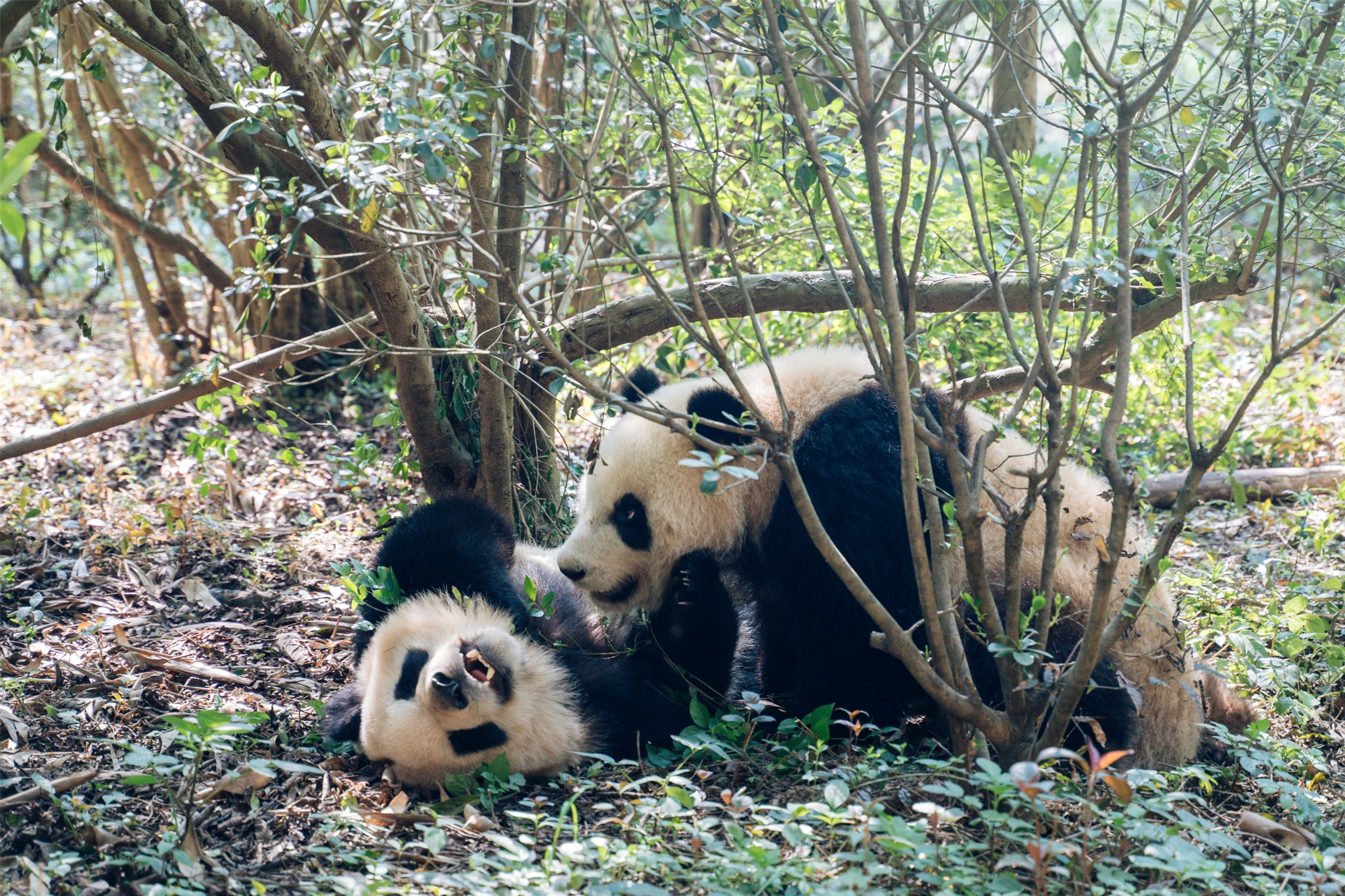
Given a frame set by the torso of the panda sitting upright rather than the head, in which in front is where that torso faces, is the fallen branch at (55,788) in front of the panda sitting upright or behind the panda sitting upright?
in front

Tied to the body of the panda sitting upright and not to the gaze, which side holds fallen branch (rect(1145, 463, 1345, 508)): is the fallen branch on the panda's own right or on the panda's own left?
on the panda's own right

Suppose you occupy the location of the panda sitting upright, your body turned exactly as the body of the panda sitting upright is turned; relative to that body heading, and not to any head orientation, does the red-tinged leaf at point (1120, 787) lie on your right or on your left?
on your left

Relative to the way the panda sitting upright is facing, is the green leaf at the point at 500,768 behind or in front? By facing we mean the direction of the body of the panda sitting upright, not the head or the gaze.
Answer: in front

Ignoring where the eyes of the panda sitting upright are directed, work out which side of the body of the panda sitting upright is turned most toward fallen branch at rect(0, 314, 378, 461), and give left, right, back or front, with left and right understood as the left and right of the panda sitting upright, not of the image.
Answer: front

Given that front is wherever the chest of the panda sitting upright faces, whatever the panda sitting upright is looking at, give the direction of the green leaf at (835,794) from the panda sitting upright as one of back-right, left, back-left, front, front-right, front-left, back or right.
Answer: left

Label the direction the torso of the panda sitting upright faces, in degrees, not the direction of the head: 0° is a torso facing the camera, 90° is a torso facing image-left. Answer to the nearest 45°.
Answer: approximately 90°
